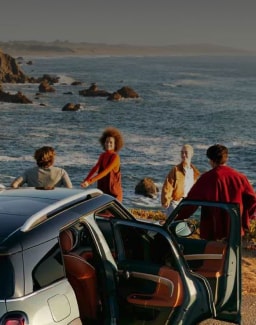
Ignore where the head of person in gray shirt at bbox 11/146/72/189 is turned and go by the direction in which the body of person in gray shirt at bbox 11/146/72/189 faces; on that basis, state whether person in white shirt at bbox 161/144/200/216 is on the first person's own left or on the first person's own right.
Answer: on the first person's own right

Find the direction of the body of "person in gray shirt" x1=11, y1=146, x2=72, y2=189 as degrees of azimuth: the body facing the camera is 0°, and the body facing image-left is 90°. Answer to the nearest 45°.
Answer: approximately 180°

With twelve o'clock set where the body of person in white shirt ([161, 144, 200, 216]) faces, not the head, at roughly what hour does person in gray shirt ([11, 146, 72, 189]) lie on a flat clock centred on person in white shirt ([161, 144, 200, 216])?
person in gray shirt ([11, 146, 72, 189]) is roughly at 3 o'clock from person in white shirt ([161, 144, 200, 216]).

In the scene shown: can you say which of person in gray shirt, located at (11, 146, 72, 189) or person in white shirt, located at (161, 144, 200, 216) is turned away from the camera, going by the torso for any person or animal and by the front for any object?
person in gray shirt, located at (11, 146, 72, 189)

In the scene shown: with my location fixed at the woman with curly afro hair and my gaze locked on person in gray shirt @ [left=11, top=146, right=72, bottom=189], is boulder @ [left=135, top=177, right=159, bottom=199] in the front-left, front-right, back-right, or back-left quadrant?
back-right

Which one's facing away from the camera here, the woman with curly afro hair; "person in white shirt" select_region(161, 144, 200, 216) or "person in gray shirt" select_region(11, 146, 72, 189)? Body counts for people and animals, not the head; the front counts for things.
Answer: "person in gray shirt" select_region(11, 146, 72, 189)

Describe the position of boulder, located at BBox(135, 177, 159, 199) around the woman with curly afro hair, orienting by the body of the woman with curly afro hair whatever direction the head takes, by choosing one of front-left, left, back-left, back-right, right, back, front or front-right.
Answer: back-right

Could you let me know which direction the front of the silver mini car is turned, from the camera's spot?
facing away from the viewer and to the right of the viewer

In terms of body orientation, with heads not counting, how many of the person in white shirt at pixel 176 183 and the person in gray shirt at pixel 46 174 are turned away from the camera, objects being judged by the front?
1

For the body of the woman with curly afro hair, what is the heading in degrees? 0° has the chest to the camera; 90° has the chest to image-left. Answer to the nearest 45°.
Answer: approximately 45°

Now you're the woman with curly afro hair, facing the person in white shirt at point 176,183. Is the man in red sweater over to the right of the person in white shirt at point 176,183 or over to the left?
right
